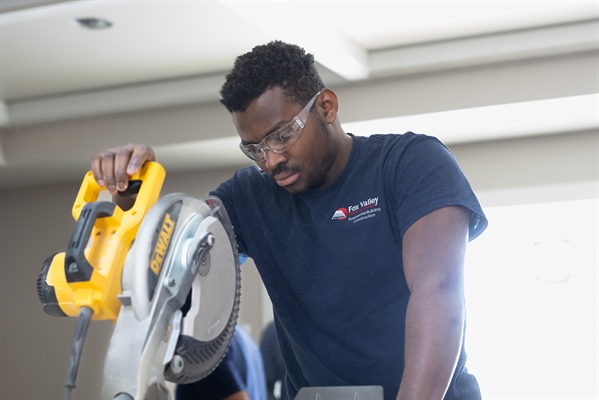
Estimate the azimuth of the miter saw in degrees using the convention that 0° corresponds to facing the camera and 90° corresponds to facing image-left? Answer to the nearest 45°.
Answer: approximately 225°

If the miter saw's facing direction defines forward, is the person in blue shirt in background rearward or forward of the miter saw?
forward

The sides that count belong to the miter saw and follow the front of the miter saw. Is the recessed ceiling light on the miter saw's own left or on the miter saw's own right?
on the miter saw's own left

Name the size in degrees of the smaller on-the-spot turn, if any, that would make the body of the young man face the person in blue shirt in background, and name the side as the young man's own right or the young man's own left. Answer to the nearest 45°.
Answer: approximately 135° to the young man's own right

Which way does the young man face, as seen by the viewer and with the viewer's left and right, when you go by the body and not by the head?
facing the viewer and to the left of the viewer

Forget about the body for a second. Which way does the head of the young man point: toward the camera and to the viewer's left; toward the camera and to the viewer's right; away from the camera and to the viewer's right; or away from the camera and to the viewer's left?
toward the camera and to the viewer's left
